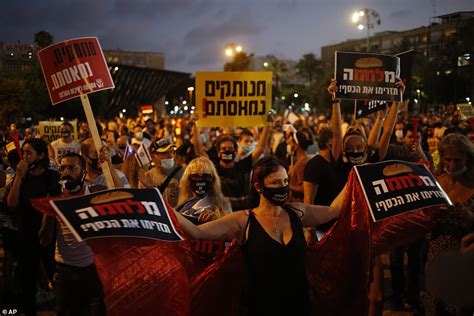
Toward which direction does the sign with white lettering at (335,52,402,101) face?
toward the camera

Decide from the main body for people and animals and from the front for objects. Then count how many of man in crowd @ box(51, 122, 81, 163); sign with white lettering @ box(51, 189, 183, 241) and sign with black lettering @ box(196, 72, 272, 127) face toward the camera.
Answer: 3

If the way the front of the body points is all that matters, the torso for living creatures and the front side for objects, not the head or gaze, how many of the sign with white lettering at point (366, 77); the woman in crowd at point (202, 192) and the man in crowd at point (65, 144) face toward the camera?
3

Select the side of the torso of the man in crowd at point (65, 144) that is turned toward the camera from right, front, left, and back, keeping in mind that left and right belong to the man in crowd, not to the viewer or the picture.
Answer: front

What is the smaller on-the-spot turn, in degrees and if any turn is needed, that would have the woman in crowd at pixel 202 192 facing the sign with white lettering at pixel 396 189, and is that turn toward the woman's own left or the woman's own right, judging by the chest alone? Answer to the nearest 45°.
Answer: approximately 45° to the woman's own left

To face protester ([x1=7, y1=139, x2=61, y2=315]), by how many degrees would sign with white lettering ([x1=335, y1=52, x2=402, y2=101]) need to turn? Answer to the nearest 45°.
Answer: approximately 45° to its right

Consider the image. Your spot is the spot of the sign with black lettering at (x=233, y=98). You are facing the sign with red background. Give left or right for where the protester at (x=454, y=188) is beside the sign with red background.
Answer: left

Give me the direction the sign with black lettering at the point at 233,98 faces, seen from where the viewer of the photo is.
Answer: facing the viewer

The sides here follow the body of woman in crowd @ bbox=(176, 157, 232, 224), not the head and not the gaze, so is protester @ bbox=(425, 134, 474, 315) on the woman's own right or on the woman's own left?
on the woman's own left

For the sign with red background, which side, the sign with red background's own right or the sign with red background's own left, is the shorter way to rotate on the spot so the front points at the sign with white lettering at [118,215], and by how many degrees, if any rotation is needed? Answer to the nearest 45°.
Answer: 0° — it already faces it

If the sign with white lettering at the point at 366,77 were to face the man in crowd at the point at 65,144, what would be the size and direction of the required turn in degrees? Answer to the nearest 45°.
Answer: approximately 90° to its right

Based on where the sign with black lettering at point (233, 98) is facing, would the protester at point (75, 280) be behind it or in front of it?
in front

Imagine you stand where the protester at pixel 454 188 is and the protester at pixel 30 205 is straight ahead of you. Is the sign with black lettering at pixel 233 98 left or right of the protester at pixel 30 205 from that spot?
right

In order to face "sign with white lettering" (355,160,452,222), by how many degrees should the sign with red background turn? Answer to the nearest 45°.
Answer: approximately 45° to its left

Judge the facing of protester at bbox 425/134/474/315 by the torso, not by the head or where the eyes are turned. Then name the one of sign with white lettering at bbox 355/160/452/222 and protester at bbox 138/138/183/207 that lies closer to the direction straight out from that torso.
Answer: the sign with white lettering
